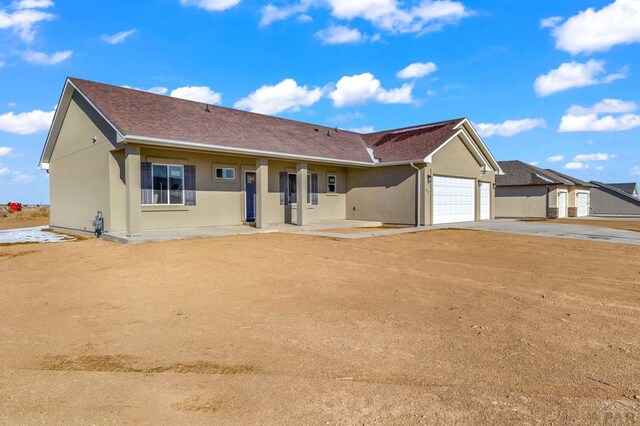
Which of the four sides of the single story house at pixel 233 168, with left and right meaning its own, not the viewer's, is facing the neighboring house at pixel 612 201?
left

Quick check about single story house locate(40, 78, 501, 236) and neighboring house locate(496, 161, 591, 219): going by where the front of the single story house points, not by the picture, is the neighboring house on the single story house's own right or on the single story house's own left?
on the single story house's own left

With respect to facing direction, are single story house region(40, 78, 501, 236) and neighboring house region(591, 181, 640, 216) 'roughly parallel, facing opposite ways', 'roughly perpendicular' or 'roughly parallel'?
roughly parallel

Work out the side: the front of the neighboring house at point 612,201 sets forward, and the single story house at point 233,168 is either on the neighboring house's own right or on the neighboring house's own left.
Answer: on the neighboring house's own right

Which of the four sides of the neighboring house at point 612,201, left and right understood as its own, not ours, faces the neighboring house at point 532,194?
right

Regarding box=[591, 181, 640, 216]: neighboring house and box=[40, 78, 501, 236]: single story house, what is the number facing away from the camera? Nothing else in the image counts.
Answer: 0

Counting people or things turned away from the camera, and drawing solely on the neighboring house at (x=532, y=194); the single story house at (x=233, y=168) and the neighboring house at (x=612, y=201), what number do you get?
0

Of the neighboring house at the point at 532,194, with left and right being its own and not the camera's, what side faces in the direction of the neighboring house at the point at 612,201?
left

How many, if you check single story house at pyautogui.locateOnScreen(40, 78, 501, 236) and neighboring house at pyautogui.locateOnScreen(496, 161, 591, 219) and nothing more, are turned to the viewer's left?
0

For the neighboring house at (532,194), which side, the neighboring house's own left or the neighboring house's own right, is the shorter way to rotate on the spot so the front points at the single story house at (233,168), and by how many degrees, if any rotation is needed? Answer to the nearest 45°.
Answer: approximately 90° to the neighboring house's own right

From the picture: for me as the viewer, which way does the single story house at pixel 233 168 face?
facing the viewer and to the right of the viewer
